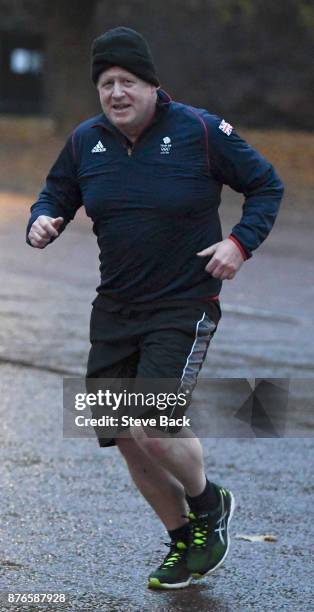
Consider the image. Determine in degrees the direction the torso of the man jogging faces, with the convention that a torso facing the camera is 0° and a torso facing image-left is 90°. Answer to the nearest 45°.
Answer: approximately 45°
